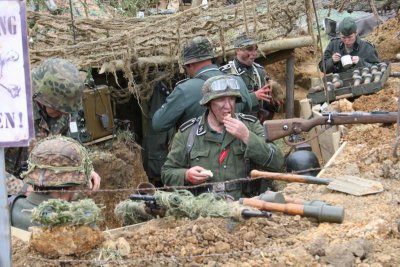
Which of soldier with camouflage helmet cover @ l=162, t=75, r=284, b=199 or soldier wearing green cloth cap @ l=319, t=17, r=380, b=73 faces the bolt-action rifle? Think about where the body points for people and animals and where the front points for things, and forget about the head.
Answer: the soldier wearing green cloth cap

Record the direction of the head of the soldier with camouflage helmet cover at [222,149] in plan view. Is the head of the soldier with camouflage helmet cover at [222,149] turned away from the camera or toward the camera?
toward the camera

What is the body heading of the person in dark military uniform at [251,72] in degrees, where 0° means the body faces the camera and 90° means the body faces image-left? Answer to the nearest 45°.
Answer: approximately 315°

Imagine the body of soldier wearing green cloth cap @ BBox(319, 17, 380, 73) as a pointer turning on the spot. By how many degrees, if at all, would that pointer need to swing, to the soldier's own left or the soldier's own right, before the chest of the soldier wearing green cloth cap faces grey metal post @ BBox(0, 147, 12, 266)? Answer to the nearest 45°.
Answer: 0° — they already face it

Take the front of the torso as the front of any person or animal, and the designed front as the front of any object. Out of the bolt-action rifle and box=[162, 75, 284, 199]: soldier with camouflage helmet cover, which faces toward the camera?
the soldier with camouflage helmet cover

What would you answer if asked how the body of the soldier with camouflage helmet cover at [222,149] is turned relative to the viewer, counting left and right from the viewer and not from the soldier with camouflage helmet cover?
facing the viewer

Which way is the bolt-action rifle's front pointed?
to the viewer's right

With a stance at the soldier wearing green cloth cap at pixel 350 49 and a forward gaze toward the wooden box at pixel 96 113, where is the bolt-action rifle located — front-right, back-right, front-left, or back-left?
front-left

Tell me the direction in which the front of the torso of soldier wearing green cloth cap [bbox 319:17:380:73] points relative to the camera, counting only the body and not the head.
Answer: toward the camera

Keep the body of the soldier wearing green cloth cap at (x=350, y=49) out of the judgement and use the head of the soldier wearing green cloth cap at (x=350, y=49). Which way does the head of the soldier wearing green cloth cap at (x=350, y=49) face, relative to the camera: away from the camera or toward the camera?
toward the camera

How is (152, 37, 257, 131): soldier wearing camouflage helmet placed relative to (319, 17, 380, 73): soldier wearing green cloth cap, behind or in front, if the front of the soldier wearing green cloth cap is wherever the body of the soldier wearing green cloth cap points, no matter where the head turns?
in front

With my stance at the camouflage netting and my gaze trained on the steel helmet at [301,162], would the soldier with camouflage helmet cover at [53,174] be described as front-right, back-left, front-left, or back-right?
front-right

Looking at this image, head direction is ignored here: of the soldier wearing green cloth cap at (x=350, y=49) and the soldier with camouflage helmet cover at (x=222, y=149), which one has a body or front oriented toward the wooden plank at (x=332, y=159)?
the soldier wearing green cloth cap

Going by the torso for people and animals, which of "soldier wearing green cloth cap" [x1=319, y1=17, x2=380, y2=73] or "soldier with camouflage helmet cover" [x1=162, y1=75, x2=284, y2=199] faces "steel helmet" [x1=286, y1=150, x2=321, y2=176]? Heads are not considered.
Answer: the soldier wearing green cloth cap

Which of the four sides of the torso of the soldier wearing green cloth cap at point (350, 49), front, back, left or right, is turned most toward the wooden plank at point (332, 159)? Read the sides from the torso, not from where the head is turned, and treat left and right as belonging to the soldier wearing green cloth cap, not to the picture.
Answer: front

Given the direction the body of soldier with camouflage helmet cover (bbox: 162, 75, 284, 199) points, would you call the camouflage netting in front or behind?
behind

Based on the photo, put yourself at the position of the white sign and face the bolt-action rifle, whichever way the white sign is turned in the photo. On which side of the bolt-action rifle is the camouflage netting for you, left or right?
left

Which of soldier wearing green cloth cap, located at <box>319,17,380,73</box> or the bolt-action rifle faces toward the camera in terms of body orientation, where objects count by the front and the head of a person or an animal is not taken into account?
the soldier wearing green cloth cap
